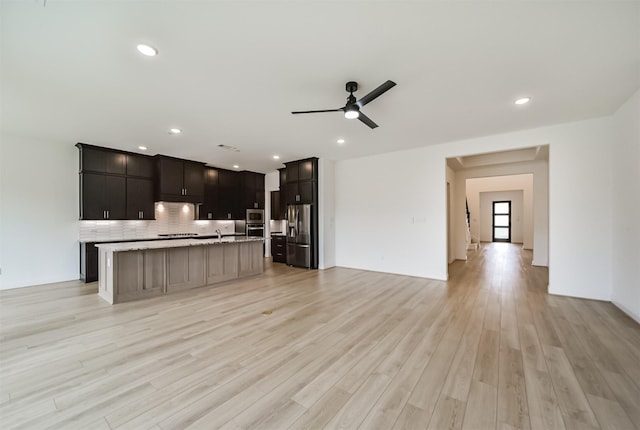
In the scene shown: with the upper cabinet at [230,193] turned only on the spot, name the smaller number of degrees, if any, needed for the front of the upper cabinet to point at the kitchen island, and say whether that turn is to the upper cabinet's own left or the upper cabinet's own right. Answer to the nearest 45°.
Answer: approximately 45° to the upper cabinet's own right

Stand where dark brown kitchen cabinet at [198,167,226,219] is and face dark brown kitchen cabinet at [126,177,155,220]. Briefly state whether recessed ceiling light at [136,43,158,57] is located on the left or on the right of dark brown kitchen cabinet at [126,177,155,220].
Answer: left

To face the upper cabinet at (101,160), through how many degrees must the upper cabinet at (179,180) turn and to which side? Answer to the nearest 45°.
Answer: approximately 135° to its right

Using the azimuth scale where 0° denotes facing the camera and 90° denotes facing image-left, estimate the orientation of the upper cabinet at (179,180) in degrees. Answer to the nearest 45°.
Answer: approximately 315°

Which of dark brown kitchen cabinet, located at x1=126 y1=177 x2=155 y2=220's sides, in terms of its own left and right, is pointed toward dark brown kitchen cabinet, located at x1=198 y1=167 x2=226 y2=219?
left

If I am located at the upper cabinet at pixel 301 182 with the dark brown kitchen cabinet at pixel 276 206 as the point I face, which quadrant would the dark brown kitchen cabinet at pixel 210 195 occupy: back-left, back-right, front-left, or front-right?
front-left

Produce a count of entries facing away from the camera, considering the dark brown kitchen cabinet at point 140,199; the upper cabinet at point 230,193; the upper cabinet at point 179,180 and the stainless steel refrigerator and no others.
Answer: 0

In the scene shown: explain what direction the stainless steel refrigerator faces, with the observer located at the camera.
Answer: facing the viewer and to the left of the viewer

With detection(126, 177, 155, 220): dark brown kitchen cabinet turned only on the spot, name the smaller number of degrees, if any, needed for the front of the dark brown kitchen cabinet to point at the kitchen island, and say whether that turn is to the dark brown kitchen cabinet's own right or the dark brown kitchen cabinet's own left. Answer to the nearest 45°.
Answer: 0° — it already faces it

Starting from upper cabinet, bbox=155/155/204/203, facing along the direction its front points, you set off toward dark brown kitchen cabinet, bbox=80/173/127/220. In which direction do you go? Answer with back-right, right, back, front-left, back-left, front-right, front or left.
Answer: back-right

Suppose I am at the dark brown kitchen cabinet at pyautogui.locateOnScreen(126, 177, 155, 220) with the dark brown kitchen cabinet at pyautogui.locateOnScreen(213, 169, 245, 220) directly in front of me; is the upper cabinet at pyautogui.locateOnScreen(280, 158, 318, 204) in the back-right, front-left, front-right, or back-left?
front-right

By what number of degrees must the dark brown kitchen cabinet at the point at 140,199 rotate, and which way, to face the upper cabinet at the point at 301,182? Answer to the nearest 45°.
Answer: approximately 45° to its left

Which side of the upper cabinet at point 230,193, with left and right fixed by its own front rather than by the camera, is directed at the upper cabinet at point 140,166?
right

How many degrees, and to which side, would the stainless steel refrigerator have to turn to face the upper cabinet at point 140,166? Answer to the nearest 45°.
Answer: approximately 45° to its right
